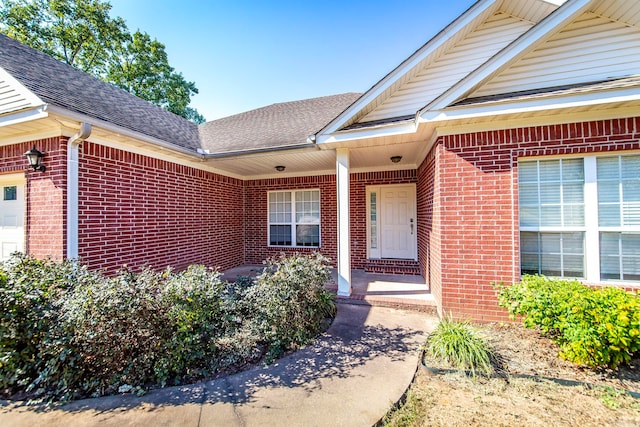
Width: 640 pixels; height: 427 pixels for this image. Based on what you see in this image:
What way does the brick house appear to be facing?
toward the camera

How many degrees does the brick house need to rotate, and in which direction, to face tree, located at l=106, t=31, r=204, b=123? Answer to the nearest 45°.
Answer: approximately 135° to its right
